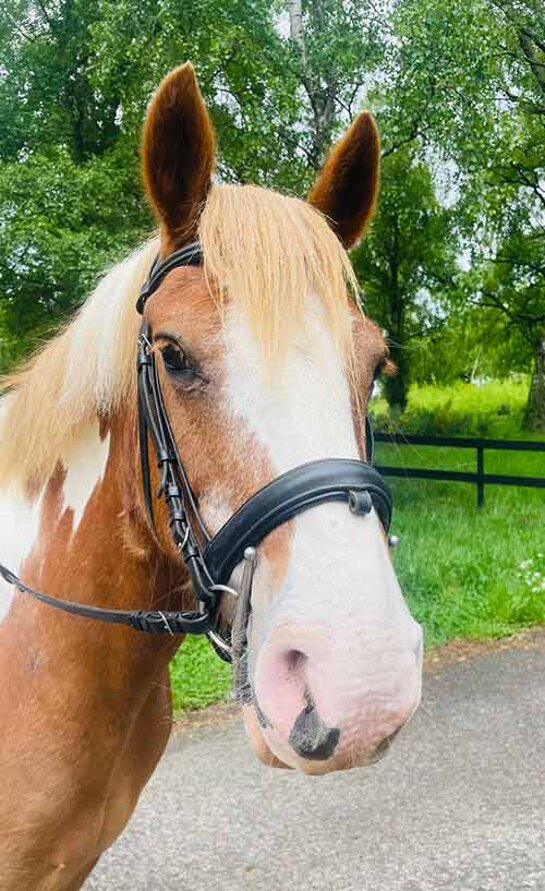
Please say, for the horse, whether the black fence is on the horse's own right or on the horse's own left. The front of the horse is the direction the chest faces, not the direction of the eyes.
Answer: on the horse's own left

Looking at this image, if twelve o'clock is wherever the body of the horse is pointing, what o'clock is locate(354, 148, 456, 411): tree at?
The tree is roughly at 8 o'clock from the horse.

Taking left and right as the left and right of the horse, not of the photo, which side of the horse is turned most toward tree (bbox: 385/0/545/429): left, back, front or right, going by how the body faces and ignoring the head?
left
